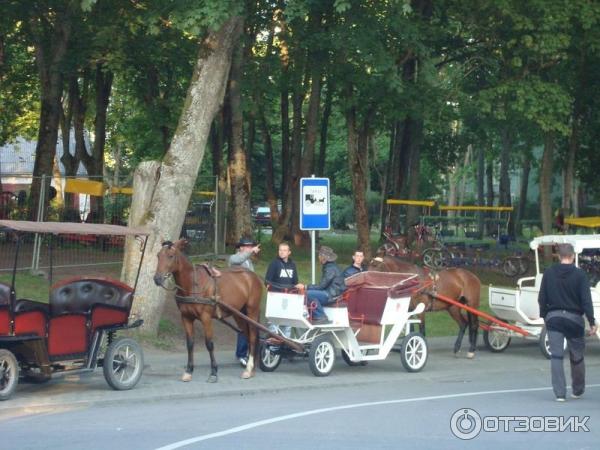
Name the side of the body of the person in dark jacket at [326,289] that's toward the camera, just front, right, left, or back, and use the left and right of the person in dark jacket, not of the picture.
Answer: left

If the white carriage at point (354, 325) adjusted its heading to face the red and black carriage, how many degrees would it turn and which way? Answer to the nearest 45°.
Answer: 0° — it already faces it

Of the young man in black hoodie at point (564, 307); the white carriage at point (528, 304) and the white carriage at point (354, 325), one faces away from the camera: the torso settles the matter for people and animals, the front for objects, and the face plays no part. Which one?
the young man in black hoodie

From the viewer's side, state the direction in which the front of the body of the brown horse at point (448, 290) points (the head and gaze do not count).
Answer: to the viewer's left

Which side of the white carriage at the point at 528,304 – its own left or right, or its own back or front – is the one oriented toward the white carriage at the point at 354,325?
front

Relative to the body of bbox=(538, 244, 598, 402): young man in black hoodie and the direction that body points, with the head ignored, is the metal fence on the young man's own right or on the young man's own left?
on the young man's own left

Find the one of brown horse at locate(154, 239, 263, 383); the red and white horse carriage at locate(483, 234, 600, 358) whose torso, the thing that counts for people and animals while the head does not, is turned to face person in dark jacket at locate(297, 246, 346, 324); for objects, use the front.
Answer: the white carriage

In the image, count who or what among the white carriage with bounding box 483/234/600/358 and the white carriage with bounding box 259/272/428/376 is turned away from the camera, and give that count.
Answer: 0

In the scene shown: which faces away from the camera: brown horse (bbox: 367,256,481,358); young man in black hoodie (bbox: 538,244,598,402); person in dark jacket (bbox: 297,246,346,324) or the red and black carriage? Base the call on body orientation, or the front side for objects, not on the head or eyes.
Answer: the young man in black hoodie

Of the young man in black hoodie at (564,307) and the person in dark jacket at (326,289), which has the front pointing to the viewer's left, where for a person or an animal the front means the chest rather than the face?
the person in dark jacket

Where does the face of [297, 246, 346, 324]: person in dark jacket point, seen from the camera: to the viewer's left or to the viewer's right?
to the viewer's left

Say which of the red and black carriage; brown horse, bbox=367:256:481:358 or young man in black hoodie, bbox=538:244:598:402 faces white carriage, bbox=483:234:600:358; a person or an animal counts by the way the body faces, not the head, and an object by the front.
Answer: the young man in black hoodie

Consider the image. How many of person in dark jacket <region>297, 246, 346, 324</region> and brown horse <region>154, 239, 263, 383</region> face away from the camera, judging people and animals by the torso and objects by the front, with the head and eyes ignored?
0

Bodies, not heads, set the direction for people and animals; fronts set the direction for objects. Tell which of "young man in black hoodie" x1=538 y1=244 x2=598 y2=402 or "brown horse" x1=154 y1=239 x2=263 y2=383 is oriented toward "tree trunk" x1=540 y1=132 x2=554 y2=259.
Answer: the young man in black hoodie

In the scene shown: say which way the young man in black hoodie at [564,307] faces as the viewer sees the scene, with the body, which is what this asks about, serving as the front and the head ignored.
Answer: away from the camera

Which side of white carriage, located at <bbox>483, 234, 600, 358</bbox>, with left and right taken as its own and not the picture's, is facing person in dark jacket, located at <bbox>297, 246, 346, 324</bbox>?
front
